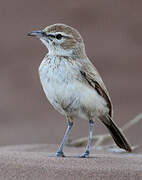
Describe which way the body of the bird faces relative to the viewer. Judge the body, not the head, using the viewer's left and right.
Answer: facing the viewer and to the left of the viewer
